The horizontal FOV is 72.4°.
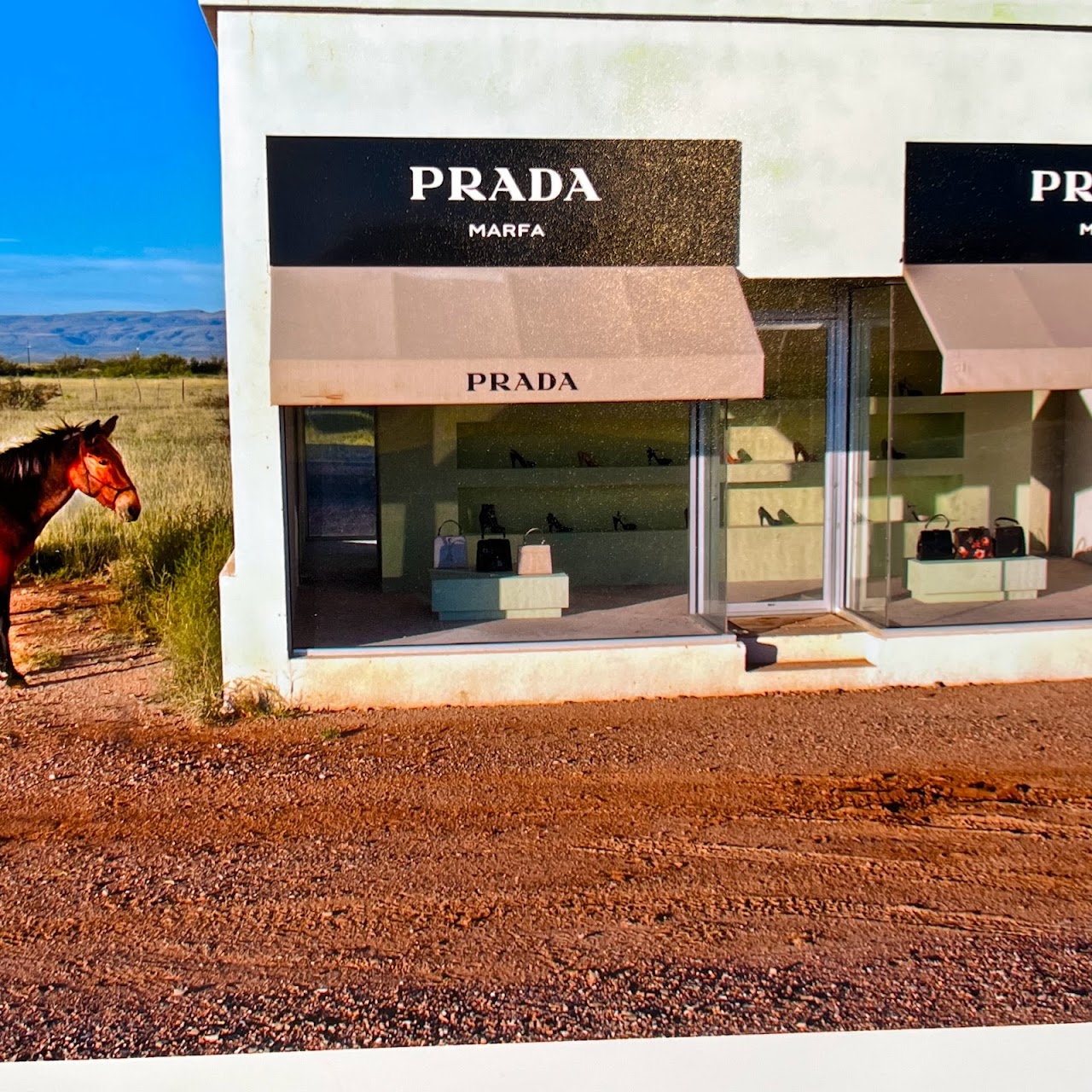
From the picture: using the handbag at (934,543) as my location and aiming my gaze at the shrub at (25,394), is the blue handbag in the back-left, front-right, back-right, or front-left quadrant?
front-left

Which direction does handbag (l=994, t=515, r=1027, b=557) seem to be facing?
toward the camera

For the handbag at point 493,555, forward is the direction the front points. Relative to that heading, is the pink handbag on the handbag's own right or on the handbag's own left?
on the handbag's own left

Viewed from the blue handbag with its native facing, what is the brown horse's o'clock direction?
The brown horse is roughly at 3 o'clock from the blue handbag.

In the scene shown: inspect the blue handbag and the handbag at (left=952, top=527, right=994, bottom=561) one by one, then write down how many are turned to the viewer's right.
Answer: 0

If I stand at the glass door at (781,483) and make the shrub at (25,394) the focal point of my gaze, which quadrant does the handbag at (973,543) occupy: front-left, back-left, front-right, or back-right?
back-right

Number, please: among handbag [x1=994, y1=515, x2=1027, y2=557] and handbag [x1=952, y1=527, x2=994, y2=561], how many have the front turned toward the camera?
2

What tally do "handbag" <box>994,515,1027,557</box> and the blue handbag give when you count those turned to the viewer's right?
0

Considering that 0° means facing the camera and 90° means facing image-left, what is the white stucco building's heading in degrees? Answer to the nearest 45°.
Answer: approximately 0°

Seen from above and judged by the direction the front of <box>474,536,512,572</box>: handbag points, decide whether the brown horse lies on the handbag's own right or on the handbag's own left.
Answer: on the handbag's own right

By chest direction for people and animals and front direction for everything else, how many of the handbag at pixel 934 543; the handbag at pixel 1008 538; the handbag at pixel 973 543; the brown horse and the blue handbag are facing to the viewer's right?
1

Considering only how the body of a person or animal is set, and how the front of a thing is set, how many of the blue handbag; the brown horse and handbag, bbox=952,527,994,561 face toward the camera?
2

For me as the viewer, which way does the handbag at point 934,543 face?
facing the viewer

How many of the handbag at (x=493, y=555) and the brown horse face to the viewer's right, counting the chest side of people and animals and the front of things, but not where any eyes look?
1

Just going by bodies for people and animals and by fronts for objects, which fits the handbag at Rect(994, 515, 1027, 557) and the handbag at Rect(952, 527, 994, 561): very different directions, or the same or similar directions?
same or similar directions

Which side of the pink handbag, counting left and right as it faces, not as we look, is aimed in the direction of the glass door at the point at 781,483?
left

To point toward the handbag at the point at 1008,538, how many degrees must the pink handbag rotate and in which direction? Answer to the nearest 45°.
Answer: approximately 90° to its left

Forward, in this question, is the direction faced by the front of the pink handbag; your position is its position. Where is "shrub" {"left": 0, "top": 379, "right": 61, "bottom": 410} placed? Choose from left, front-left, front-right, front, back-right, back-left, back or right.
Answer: back-right

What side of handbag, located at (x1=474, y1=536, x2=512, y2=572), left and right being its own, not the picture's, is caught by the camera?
front
